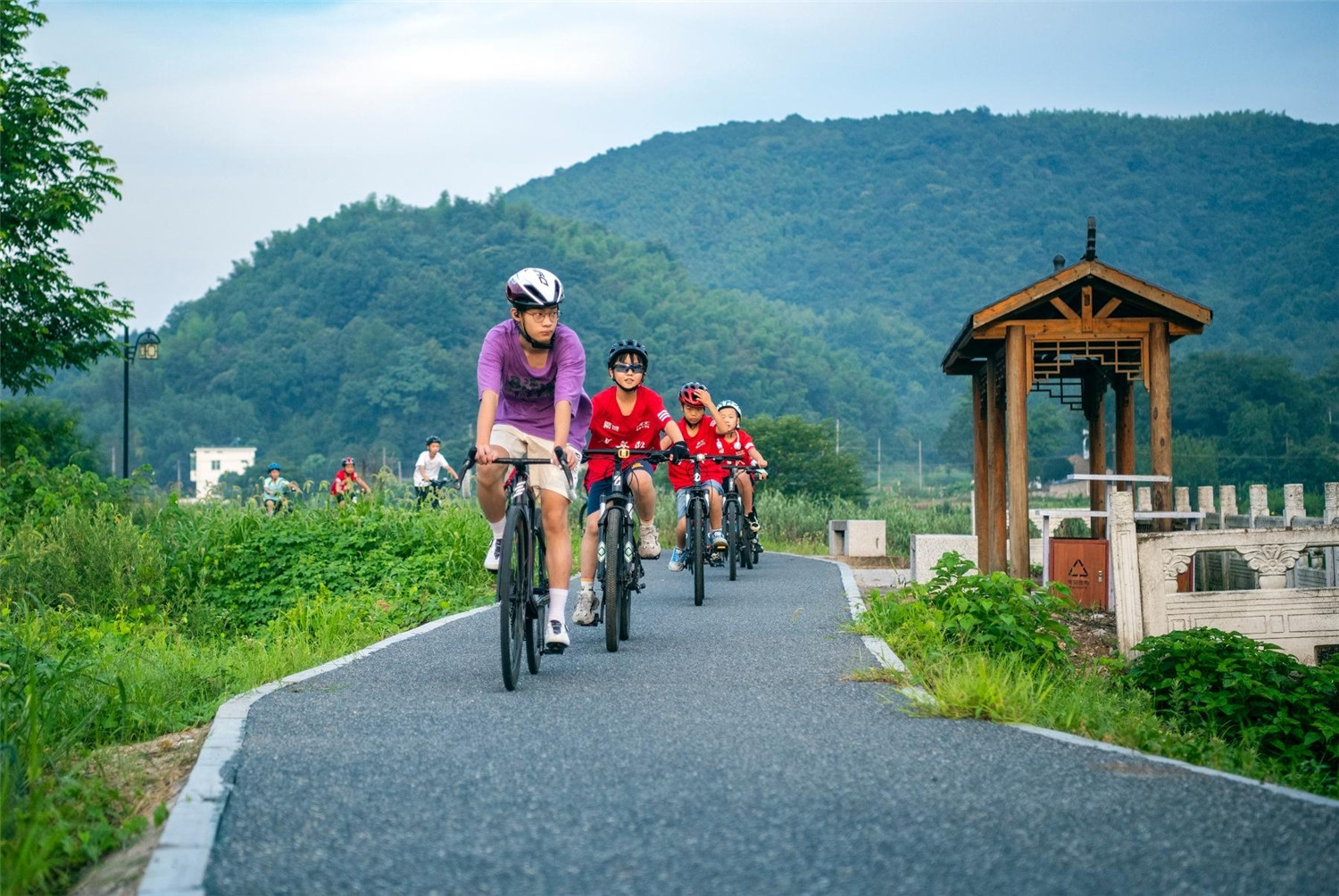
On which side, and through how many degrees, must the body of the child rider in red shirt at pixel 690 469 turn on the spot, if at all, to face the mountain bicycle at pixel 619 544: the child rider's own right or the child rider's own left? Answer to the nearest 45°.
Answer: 0° — they already face it

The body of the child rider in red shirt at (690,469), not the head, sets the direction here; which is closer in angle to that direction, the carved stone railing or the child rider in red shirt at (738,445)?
the carved stone railing

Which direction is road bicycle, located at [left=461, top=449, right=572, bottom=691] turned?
toward the camera

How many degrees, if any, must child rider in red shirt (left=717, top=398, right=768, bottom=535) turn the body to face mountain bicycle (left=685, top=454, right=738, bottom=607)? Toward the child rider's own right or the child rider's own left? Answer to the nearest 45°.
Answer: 0° — they already face it

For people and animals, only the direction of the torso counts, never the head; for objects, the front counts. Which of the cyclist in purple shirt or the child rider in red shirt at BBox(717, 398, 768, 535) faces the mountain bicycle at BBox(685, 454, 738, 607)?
the child rider in red shirt

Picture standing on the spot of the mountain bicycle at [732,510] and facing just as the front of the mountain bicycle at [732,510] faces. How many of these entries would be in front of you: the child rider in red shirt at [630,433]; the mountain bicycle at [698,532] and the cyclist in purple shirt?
3

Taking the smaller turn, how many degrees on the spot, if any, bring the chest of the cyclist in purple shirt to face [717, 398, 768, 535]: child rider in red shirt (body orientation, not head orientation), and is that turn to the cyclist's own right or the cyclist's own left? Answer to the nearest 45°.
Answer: approximately 180°

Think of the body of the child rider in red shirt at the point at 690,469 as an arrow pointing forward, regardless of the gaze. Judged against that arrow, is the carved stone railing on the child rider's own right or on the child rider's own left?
on the child rider's own left

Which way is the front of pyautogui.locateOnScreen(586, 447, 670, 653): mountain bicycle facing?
toward the camera

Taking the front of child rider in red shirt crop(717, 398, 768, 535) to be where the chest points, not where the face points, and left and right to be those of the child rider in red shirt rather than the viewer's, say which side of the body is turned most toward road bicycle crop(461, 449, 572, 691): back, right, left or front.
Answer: front

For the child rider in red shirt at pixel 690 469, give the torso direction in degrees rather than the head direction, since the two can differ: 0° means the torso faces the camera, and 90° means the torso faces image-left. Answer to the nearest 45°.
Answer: approximately 0°

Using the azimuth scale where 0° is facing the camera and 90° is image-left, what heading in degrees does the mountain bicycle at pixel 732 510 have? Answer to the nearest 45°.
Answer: approximately 0°

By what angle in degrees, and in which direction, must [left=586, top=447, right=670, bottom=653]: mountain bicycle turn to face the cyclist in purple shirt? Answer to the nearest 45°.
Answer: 0° — it already faces them
